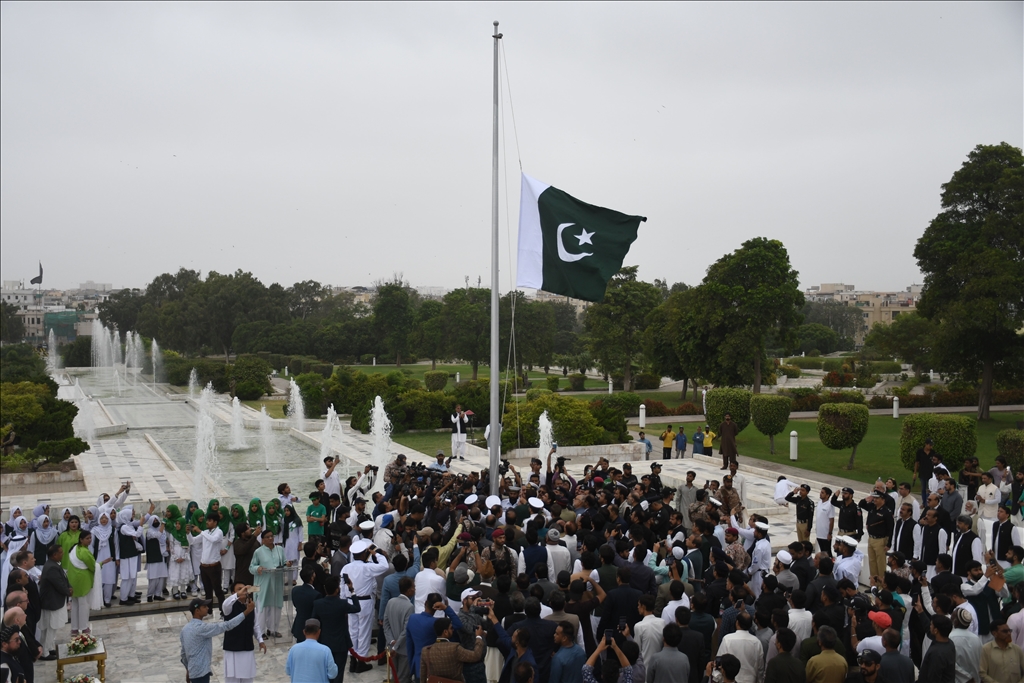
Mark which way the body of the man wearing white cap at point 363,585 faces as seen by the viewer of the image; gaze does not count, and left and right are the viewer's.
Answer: facing away from the viewer and to the right of the viewer

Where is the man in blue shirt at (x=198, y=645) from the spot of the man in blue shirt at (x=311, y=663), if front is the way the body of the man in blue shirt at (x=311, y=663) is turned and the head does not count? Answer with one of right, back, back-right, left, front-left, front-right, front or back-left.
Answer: front-left

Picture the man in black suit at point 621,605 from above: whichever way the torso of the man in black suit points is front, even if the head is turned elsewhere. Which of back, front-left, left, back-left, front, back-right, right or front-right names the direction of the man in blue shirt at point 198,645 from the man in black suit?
left

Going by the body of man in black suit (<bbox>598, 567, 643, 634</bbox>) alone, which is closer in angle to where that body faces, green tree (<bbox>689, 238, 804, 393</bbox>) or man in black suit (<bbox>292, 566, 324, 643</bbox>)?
the green tree

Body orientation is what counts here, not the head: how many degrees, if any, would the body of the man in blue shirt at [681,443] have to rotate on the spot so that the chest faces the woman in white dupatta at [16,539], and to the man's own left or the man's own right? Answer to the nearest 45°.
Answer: approximately 45° to the man's own right

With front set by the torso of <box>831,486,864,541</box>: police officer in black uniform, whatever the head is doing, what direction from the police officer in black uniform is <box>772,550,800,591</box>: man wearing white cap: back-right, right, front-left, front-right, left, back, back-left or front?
front-left

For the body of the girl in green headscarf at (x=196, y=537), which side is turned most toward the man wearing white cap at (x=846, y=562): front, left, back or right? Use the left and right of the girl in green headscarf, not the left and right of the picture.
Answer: left

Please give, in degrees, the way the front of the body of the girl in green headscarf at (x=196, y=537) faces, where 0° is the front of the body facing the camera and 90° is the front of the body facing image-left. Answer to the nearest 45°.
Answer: approximately 315°

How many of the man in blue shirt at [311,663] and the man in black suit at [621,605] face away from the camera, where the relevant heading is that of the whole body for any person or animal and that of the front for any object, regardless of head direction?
2

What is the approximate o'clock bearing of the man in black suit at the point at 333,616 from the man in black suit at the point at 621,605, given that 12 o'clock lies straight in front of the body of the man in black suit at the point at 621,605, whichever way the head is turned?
the man in black suit at the point at 333,616 is roughly at 9 o'clock from the man in black suit at the point at 621,605.

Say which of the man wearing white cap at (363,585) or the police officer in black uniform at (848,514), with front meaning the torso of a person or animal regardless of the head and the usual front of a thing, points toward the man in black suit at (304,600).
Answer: the police officer in black uniform

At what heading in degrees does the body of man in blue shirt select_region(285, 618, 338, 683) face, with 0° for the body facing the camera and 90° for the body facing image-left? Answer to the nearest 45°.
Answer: approximately 180°

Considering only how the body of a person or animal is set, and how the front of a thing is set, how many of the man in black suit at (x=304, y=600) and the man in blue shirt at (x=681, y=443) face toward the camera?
1

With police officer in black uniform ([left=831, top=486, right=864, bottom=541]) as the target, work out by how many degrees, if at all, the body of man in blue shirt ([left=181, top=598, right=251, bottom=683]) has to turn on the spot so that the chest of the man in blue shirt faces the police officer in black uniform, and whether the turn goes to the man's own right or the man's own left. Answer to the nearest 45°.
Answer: approximately 45° to the man's own right

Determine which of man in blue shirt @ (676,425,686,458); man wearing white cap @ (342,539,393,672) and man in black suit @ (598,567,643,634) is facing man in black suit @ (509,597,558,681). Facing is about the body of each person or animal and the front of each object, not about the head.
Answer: the man in blue shirt

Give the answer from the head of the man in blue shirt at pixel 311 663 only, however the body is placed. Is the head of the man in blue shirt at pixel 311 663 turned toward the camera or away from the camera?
away from the camera

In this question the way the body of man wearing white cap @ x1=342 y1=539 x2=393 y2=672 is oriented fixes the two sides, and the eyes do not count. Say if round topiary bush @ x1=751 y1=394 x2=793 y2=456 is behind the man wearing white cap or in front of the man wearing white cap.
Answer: in front

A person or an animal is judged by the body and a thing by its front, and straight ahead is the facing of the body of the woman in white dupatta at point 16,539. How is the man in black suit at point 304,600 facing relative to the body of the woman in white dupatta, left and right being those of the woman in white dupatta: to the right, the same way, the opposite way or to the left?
to the left
